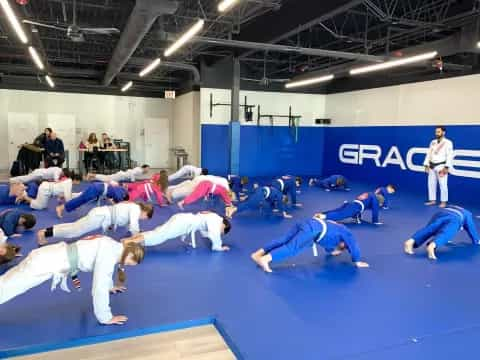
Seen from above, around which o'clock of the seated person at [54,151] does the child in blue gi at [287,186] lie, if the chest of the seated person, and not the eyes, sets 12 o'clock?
The child in blue gi is roughly at 11 o'clock from the seated person.

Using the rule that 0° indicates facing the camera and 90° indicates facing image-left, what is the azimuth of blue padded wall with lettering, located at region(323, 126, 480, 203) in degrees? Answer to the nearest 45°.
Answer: approximately 45°

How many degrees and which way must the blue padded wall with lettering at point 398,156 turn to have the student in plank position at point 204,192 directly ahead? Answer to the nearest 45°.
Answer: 0° — it already faces them

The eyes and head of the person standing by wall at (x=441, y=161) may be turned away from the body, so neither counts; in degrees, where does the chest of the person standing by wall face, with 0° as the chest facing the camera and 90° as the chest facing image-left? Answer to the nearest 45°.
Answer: approximately 45°

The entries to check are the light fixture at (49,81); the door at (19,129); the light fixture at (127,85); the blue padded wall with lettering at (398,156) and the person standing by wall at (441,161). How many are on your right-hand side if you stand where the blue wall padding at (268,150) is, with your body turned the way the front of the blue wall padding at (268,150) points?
3

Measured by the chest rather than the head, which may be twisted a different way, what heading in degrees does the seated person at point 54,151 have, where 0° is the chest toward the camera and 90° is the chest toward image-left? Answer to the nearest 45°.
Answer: approximately 0°

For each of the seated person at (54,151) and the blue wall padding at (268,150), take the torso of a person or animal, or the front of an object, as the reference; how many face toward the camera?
2
